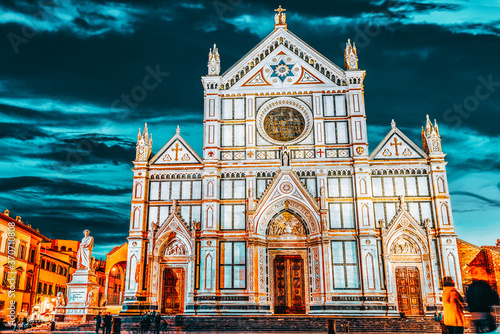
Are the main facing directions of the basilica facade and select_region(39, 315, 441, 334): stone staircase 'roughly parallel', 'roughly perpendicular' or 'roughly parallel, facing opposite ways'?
roughly parallel

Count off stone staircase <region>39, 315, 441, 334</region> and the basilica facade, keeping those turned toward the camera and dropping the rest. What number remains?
2

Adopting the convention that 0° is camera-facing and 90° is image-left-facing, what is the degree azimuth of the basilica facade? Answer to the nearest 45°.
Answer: approximately 0°

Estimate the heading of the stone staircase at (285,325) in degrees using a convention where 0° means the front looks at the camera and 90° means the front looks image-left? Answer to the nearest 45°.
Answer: approximately 0°

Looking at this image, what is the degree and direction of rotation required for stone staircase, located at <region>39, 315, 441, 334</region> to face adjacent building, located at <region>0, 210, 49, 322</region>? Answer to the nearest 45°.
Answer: approximately 135° to its right

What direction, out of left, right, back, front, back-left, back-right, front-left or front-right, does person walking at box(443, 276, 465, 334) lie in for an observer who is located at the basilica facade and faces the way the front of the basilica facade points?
front

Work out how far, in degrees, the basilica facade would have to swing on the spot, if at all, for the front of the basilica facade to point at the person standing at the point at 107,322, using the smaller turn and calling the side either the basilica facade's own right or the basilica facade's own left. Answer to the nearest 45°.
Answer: approximately 45° to the basilica facade's own right

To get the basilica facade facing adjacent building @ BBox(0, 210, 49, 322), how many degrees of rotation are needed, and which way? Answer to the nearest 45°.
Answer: approximately 90° to its right

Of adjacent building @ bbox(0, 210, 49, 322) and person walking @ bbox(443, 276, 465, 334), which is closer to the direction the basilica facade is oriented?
the person walking
